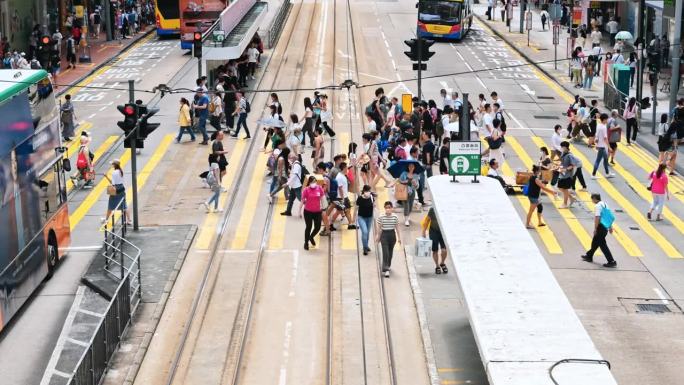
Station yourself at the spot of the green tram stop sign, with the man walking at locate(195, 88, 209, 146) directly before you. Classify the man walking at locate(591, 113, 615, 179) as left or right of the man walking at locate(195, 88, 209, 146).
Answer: right

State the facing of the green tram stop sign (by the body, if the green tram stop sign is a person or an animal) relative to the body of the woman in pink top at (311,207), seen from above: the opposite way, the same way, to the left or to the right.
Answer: the same way

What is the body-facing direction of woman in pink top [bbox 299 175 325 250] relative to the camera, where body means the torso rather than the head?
toward the camera

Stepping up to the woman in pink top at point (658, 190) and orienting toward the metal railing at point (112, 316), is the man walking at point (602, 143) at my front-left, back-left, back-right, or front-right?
back-right

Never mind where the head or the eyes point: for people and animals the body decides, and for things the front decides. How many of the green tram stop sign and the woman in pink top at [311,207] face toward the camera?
2

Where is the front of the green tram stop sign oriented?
toward the camera

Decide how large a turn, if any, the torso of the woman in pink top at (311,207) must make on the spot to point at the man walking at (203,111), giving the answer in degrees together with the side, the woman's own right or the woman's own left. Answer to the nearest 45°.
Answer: approximately 180°

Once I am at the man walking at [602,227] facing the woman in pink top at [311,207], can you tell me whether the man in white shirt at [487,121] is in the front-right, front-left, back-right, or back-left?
front-right

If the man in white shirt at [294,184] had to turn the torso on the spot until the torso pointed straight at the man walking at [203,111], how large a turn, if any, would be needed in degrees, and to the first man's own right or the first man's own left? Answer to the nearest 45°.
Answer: approximately 90° to the first man's own right

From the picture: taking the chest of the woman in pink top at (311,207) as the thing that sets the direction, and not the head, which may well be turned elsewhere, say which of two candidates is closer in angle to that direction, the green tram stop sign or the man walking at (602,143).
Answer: the green tram stop sign

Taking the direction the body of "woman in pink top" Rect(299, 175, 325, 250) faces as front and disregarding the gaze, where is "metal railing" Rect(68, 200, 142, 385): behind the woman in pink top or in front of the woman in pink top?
in front

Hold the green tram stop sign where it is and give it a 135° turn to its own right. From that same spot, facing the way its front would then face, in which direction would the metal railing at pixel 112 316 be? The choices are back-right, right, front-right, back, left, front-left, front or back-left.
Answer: left
